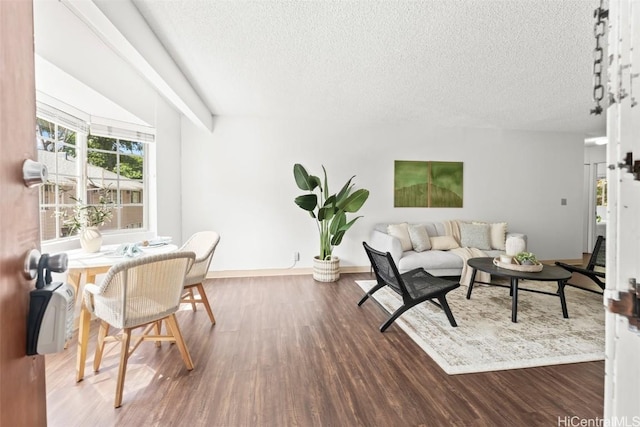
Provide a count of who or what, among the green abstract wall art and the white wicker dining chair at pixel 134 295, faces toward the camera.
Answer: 1

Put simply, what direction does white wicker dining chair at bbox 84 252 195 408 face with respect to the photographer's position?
facing away from the viewer and to the left of the viewer

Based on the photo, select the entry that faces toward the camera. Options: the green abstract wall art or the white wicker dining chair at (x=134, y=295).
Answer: the green abstract wall art

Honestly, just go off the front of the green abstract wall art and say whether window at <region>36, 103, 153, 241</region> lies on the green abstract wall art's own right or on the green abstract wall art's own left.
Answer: on the green abstract wall art's own right

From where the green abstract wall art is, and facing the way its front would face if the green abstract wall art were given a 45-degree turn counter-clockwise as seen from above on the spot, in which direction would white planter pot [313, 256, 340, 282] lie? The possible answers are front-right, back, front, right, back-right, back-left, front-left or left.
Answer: right

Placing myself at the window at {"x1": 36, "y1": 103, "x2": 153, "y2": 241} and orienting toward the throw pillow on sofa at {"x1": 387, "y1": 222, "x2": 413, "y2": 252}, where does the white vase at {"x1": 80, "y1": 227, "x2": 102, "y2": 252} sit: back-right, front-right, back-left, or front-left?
front-right

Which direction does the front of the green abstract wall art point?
toward the camera

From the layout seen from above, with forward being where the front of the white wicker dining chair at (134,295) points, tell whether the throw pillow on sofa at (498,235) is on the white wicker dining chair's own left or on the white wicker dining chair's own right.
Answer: on the white wicker dining chair's own right

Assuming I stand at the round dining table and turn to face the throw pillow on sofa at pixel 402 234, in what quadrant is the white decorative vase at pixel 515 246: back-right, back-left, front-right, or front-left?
front-right

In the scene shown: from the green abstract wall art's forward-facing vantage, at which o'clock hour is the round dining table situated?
The round dining table is roughly at 1 o'clock from the green abstract wall art.

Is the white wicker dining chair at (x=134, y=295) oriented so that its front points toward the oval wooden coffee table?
no

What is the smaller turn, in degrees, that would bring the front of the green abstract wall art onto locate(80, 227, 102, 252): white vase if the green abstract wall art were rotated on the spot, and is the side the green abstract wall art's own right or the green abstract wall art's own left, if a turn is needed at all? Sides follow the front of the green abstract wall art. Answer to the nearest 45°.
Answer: approximately 45° to the green abstract wall art's own right

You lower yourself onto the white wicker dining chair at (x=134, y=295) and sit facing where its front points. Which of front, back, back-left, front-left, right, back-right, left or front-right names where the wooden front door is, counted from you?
back-left
